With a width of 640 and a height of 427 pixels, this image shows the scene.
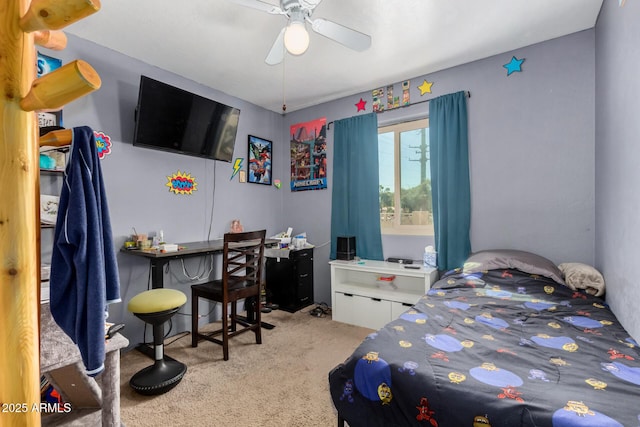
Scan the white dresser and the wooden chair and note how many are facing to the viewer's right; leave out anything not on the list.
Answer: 0

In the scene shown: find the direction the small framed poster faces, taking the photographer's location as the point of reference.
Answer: facing the viewer and to the right of the viewer

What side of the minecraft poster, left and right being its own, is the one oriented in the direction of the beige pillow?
left

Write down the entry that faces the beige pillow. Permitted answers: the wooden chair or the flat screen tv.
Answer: the flat screen tv

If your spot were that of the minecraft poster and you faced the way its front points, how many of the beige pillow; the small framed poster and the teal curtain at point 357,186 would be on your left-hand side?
2

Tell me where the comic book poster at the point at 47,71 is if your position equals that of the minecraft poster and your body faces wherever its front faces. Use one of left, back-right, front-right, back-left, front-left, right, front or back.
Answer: front

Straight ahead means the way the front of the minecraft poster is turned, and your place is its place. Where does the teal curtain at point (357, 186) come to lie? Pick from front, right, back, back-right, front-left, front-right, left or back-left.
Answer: left

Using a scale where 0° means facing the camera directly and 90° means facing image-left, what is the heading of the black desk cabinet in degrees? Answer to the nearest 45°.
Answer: approximately 315°

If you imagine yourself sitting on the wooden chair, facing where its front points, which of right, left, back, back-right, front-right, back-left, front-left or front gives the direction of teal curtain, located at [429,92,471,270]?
back-right

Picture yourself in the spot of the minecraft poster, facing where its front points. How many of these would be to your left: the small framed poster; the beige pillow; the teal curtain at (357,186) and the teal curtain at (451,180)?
3

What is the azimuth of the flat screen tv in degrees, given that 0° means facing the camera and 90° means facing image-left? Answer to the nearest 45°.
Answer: approximately 315°

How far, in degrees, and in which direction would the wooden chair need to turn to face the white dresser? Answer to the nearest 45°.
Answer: approximately 135° to its right

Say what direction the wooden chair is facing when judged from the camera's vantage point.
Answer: facing away from the viewer and to the left of the viewer

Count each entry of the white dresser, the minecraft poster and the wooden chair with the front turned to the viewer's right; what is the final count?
0

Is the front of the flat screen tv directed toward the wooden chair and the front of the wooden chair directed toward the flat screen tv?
yes
